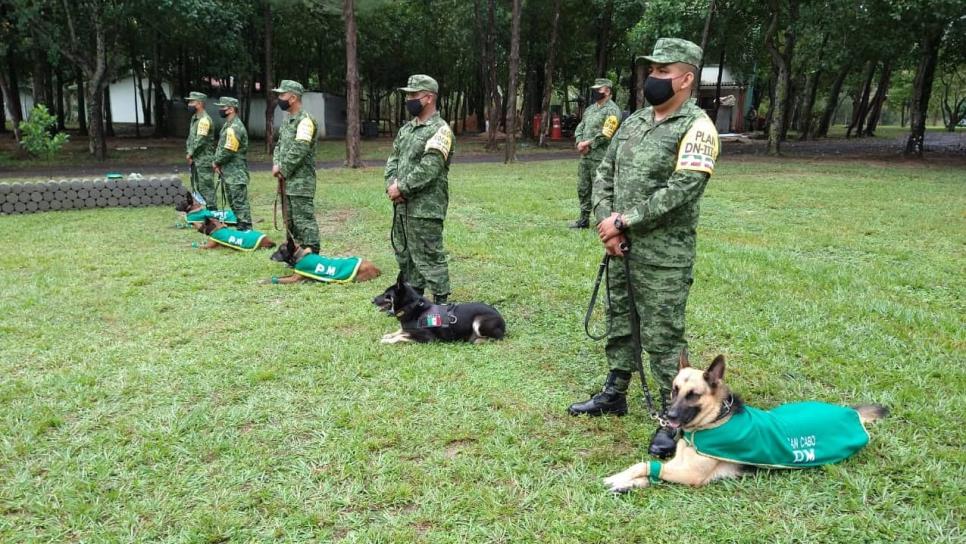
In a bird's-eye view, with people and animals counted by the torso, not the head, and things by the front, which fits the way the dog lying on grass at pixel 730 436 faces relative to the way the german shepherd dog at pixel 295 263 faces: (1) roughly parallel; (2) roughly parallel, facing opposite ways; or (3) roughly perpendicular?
roughly parallel

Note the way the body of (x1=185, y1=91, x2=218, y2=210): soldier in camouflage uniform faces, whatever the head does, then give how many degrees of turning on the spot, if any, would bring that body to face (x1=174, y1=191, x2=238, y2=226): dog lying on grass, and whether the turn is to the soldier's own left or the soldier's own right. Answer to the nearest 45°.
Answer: approximately 90° to the soldier's own left

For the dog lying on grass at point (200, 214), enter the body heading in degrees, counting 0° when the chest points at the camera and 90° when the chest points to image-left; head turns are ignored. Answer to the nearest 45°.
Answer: approximately 90°

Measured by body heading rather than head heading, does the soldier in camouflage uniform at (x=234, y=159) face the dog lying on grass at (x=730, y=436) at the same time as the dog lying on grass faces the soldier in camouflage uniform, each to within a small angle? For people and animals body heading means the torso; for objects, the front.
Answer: no

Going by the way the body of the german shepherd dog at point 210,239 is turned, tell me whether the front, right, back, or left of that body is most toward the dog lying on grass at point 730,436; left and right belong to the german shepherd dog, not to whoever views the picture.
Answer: left

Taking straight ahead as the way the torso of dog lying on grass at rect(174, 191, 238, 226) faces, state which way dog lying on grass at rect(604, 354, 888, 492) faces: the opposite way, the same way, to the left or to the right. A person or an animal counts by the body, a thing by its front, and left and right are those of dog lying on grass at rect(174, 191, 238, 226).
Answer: the same way

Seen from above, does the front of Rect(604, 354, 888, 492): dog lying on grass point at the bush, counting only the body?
no

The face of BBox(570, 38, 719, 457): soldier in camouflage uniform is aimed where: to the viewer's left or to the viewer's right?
to the viewer's left

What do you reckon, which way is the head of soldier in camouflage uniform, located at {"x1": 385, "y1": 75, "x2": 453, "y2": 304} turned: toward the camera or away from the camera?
toward the camera

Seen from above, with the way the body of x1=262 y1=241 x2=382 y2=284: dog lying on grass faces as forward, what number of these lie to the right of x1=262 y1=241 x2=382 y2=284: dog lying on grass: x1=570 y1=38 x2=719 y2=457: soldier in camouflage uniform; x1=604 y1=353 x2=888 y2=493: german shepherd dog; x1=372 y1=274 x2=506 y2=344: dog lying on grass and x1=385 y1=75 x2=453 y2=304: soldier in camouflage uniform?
0

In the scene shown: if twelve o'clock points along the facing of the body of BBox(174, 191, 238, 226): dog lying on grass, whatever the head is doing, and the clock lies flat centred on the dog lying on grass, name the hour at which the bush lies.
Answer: The bush is roughly at 2 o'clock from the dog lying on grass.

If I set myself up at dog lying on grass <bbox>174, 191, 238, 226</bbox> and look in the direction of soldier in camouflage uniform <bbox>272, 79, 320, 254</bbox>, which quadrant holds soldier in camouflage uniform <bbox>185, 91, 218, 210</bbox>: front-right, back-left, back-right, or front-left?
back-left

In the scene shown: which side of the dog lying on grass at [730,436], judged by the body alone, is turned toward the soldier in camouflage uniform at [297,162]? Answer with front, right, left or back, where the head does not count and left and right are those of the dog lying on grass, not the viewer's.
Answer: right

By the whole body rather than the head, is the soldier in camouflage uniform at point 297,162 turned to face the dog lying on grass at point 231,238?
no

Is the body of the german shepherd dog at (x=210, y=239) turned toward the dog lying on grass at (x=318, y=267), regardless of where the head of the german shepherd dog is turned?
no

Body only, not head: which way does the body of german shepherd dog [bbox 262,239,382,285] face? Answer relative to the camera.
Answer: to the viewer's left

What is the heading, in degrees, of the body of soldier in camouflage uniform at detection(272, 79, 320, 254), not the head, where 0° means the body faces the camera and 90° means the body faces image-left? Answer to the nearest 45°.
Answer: approximately 90°

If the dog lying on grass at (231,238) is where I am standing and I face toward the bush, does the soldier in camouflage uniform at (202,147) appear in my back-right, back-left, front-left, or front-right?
front-right
